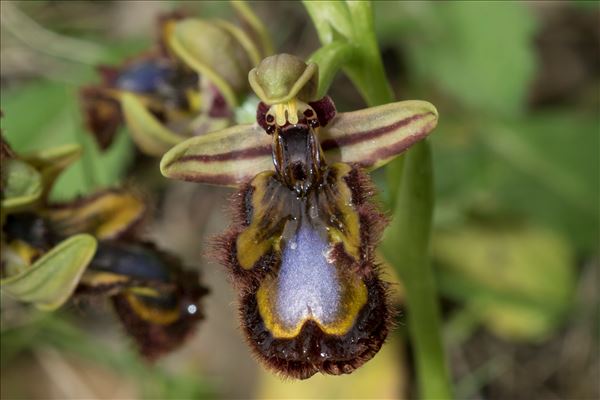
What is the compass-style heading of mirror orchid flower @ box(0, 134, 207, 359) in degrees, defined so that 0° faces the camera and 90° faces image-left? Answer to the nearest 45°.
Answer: approximately 270°
